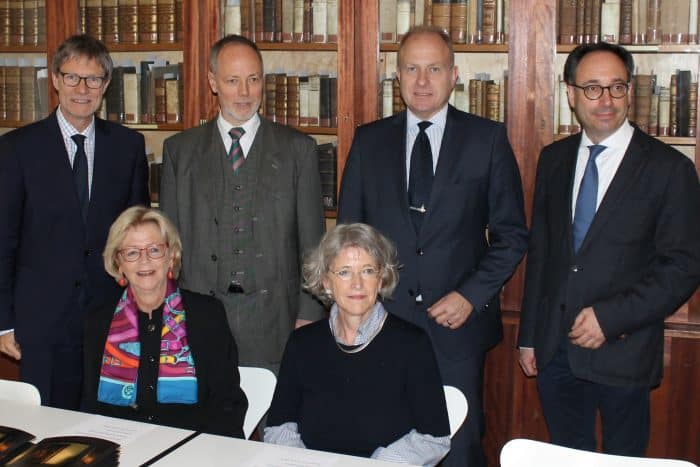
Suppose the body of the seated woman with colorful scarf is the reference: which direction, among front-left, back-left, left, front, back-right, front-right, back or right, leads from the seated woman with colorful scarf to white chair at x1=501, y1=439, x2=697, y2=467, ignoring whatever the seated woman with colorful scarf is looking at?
front-left

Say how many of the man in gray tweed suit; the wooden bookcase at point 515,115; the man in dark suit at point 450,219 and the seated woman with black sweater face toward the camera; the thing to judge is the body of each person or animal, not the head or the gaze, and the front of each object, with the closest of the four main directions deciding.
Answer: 4

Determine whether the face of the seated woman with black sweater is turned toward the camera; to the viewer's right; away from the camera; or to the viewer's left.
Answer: toward the camera

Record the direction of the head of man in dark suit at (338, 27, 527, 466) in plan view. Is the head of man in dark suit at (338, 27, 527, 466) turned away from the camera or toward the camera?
toward the camera

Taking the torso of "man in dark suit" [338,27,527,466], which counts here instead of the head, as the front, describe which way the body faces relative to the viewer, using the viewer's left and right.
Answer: facing the viewer

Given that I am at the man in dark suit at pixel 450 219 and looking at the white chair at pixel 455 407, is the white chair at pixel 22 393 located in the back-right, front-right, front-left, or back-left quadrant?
front-right

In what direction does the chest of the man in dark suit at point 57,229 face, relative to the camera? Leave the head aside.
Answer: toward the camera

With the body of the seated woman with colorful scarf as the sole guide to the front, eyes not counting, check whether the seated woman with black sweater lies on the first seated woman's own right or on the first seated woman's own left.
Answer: on the first seated woman's own left

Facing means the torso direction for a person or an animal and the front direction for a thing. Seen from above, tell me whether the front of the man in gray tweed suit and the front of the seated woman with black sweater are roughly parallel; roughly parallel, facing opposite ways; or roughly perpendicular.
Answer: roughly parallel

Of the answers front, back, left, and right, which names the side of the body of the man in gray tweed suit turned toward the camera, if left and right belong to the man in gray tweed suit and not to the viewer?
front

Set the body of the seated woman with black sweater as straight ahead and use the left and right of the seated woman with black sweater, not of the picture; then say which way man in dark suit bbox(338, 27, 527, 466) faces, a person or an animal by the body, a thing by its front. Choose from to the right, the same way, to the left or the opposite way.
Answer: the same way

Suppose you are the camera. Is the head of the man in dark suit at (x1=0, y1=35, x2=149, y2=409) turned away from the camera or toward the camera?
toward the camera

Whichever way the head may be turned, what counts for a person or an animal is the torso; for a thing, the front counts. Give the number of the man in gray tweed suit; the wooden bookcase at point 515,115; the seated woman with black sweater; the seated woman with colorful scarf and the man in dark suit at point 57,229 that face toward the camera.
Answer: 5

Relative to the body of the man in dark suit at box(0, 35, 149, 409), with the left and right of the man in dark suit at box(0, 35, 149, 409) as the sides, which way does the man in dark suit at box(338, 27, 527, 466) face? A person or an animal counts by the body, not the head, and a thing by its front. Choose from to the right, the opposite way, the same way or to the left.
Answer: the same way
